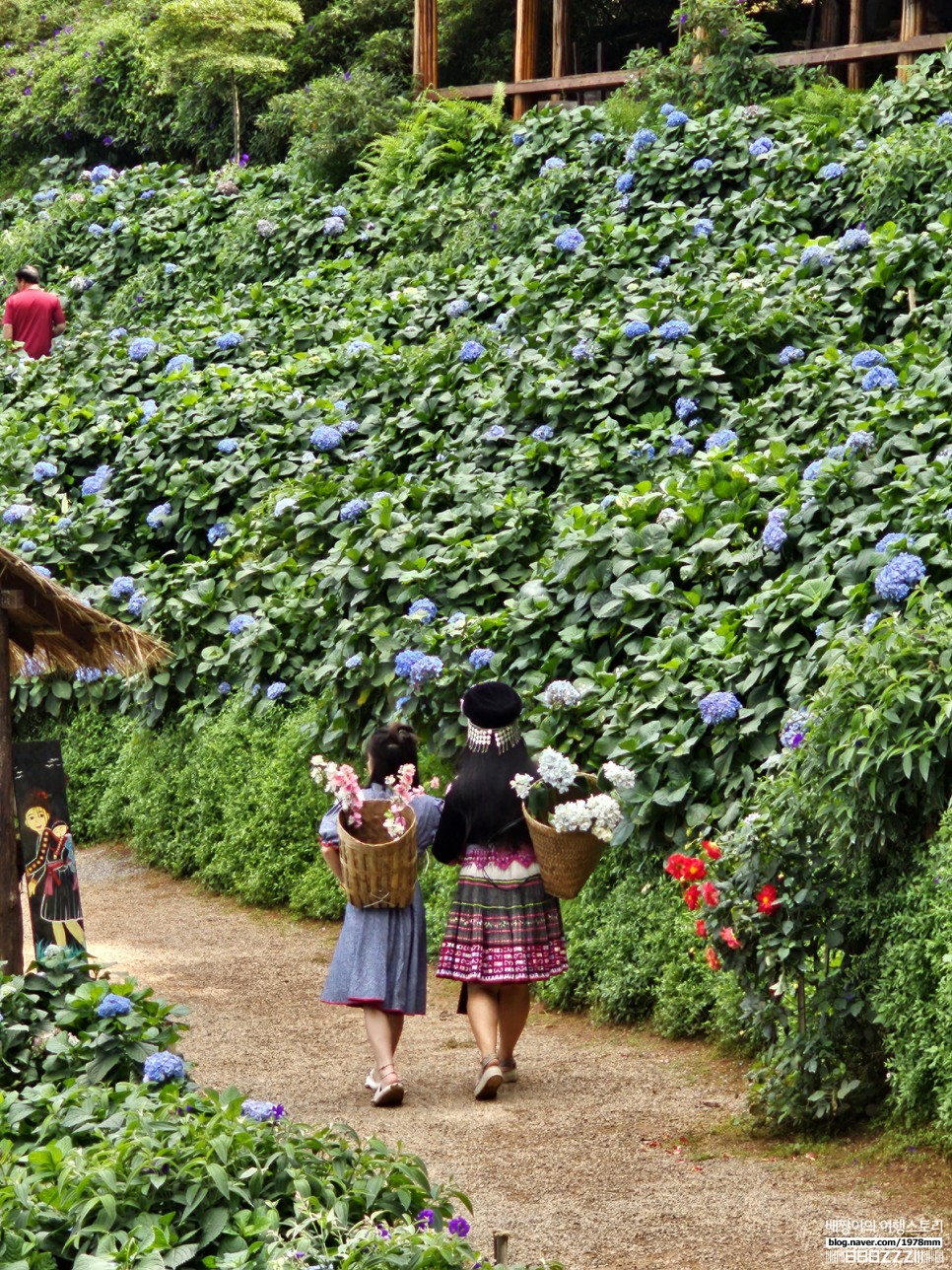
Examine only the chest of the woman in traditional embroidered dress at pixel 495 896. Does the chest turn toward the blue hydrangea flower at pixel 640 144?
yes

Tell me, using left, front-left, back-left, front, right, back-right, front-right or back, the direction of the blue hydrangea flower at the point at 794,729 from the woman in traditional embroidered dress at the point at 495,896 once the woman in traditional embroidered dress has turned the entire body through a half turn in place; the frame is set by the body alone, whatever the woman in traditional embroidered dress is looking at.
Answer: left

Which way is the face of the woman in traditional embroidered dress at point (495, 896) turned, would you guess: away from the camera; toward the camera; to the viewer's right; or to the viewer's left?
away from the camera

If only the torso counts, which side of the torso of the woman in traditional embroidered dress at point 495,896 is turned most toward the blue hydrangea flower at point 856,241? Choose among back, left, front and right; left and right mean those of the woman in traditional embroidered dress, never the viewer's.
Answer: front

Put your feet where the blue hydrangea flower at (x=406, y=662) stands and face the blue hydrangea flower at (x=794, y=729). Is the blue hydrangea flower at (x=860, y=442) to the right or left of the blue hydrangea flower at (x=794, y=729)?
left

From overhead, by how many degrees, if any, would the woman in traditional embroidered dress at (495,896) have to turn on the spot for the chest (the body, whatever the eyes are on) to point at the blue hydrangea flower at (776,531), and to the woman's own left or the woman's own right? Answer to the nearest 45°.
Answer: approximately 45° to the woman's own right

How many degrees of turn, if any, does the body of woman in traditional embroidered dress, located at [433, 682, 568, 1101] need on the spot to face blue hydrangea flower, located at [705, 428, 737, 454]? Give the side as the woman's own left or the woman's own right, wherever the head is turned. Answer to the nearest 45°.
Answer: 0° — they already face it

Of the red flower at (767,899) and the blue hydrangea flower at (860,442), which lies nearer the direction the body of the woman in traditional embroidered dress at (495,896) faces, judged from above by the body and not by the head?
the blue hydrangea flower

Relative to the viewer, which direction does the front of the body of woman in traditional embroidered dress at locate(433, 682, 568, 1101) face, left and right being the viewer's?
facing away from the viewer

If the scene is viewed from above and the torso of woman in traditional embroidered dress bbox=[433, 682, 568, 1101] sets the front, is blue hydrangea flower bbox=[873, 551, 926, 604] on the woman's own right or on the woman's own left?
on the woman's own right

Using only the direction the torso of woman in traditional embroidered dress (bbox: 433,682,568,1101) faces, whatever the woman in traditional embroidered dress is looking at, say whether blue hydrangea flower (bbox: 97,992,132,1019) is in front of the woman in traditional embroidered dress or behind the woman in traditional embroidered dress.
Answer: behind

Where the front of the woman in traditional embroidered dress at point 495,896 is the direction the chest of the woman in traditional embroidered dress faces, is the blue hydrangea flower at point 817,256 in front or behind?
in front

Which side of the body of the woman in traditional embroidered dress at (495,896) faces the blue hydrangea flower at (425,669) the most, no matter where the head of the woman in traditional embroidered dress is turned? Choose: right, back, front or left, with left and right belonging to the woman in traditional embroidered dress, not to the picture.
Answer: front
